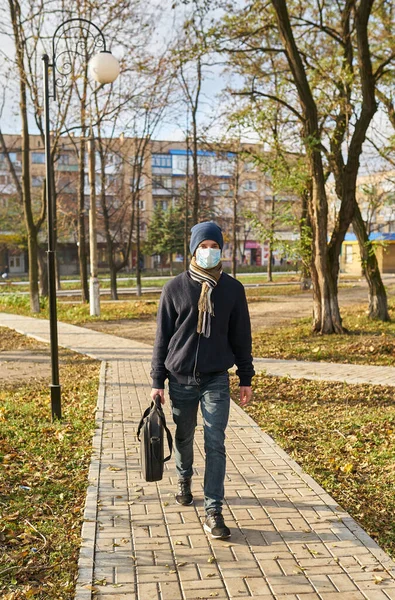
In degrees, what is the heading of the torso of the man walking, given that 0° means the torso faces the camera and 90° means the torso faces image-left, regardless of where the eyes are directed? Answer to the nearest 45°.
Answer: approximately 0°

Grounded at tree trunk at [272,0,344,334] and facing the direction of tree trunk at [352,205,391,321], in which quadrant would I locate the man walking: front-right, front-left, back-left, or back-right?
back-right

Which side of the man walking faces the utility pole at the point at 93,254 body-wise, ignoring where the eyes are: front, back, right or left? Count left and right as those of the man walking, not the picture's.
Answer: back

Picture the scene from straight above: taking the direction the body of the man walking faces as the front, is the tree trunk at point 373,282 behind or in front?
behind

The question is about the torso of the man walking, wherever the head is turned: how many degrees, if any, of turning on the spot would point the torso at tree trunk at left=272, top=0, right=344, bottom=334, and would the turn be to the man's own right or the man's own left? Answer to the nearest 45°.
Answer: approximately 180°
